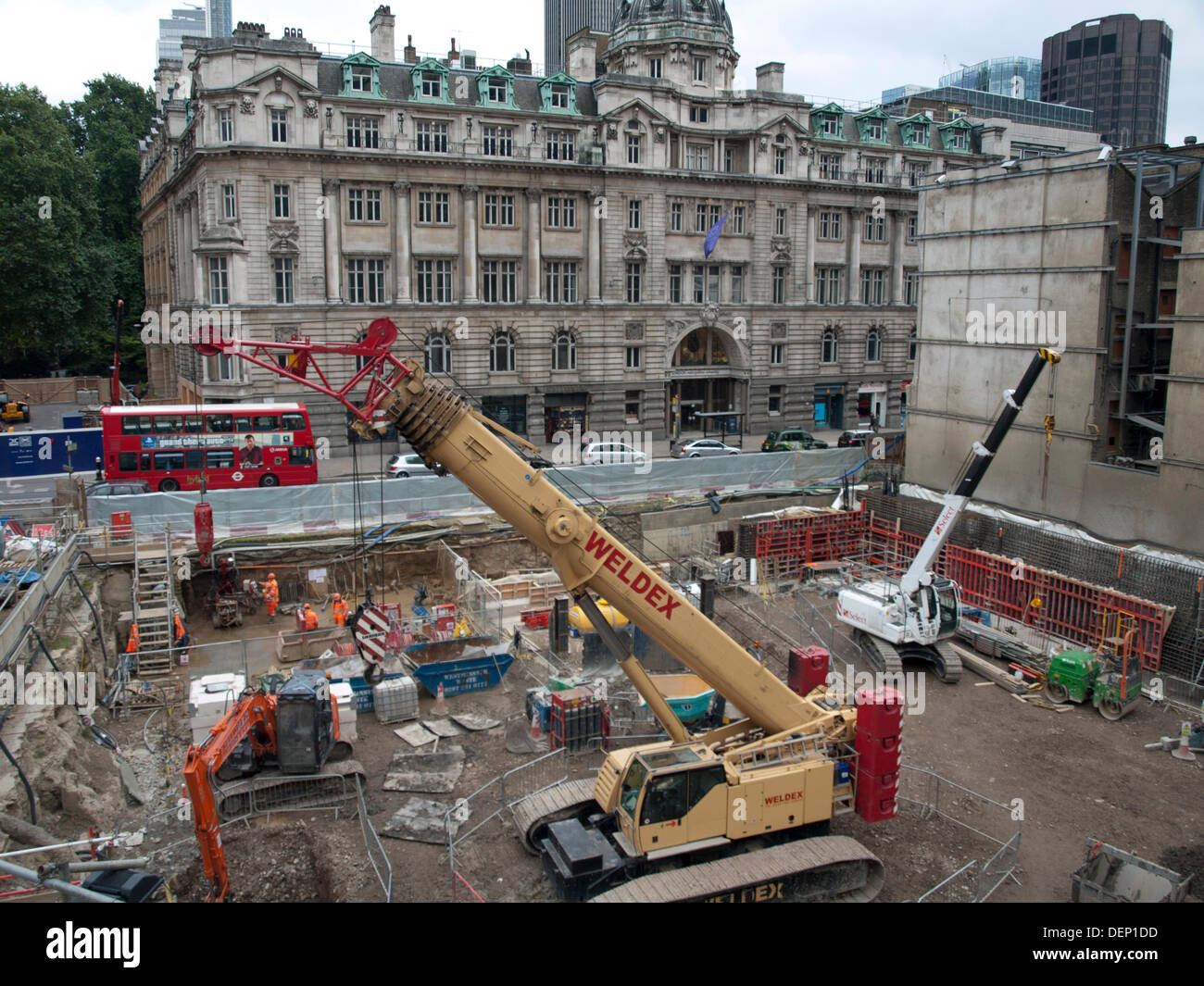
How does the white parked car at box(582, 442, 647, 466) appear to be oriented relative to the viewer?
to the viewer's right

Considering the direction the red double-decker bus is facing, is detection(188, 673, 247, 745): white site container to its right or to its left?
on its right

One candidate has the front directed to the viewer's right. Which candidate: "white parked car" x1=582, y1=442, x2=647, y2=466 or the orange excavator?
the white parked car

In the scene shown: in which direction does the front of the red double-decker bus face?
to the viewer's right

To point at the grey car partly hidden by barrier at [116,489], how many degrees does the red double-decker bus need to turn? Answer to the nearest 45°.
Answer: approximately 135° to its right

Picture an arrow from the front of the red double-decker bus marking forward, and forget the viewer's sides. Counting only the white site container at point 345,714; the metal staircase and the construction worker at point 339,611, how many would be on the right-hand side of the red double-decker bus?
3

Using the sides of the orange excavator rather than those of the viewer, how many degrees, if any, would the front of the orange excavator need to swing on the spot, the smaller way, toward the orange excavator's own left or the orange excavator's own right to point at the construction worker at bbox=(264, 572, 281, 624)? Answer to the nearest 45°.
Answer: approximately 135° to the orange excavator's own right

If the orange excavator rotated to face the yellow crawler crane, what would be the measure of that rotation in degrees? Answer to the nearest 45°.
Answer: approximately 90° to its left

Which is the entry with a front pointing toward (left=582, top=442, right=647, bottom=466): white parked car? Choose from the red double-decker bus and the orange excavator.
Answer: the red double-decker bus

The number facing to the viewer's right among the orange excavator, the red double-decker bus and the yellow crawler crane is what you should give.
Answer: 1

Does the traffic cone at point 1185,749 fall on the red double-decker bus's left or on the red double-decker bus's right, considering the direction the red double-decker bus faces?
on its right
